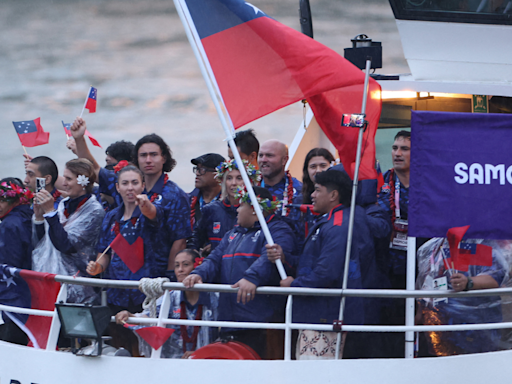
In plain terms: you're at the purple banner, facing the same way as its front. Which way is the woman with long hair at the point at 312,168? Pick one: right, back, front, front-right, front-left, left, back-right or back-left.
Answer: back-right

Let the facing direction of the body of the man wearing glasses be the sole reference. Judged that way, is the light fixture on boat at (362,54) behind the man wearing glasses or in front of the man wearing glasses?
behind

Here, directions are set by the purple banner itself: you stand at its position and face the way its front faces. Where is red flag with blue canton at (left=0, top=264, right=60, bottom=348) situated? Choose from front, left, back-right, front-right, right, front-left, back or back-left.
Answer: right

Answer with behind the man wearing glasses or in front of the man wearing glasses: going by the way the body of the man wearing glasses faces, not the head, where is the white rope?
in front

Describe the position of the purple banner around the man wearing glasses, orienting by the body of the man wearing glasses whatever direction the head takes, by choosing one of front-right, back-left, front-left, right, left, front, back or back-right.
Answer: left

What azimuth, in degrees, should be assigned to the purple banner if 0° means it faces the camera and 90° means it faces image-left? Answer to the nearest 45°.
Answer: approximately 0°

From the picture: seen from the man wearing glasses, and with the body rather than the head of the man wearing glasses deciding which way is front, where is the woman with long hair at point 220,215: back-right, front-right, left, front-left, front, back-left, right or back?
front-left

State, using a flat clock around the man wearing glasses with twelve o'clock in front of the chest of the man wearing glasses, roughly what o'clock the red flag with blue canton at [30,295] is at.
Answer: The red flag with blue canton is roughly at 12 o'clock from the man wearing glasses.

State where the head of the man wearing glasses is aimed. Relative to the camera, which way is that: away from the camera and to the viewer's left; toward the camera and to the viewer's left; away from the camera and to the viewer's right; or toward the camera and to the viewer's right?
toward the camera and to the viewer's left

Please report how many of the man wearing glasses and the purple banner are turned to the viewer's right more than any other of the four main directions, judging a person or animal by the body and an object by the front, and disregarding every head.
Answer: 0

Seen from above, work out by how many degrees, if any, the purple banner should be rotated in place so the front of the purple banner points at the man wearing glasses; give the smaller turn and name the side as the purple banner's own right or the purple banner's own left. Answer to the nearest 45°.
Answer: approximately 135° to the purple banner's own right
